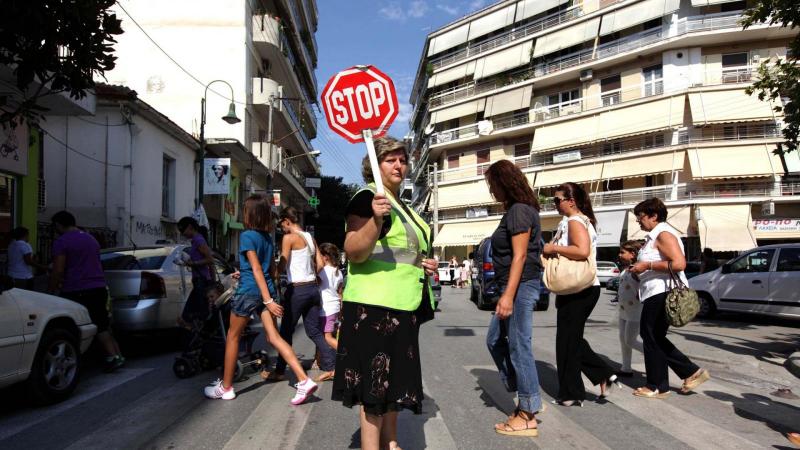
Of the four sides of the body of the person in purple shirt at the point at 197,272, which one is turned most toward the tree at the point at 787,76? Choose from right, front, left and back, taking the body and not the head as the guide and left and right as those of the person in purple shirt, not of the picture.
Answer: back

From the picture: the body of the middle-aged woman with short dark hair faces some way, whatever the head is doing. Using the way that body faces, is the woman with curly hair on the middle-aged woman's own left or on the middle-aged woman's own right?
on the middle-aged woman's own left

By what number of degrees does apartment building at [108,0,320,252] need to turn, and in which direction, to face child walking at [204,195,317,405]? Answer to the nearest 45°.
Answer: approximately 90° to its right

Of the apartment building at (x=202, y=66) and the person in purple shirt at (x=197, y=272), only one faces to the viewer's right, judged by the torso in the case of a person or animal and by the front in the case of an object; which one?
the apartment building

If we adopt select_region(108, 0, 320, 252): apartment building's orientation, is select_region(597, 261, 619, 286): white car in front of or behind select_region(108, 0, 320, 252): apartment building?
in front

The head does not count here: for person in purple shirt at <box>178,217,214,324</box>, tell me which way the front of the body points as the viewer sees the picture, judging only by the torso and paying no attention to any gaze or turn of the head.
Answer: to the viewer's left

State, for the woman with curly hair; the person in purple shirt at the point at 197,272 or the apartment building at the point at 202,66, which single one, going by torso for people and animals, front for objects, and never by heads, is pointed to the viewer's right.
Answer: the apartment building

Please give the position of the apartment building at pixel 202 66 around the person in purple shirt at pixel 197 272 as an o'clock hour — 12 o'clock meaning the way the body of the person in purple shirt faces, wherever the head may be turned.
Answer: The apartment building is roughly at 3 o'clock from the person in purple shirt.

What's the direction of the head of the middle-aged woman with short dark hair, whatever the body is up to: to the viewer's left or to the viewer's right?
to the viewer's left

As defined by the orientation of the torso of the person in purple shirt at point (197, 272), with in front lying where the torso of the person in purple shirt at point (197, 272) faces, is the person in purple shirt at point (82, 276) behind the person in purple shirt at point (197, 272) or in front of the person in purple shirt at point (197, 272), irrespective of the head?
in front

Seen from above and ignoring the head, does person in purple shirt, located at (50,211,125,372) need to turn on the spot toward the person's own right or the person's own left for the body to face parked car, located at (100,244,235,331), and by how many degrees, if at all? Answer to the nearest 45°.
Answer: approximately 90° to the person's own right

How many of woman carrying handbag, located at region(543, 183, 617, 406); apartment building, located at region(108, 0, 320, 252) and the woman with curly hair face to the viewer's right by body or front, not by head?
1
